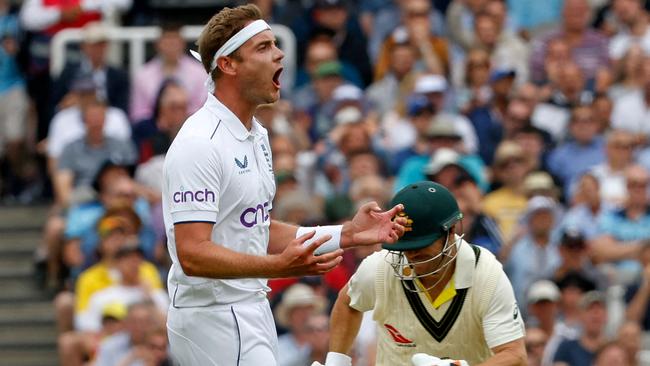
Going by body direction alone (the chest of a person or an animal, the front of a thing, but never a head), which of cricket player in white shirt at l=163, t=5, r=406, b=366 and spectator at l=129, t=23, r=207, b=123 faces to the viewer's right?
the cricket player in white shirt

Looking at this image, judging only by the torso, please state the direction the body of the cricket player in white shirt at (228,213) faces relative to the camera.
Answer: to the viewer's right
